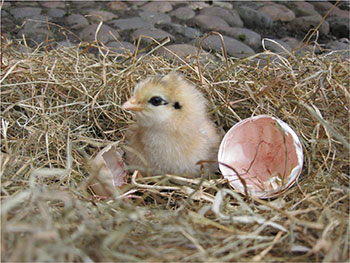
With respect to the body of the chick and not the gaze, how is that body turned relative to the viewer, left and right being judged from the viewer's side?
facing the viewer and to the left of the viewer
